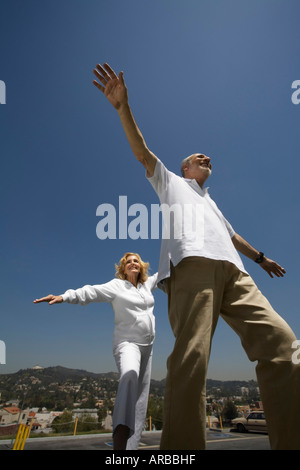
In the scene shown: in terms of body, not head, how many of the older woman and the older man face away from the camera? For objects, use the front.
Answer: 0

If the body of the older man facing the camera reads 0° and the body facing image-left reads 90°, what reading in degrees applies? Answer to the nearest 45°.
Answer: approximately 315°

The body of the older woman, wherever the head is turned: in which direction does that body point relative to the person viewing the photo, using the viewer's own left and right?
facing the viewer and to the right of the viewer
